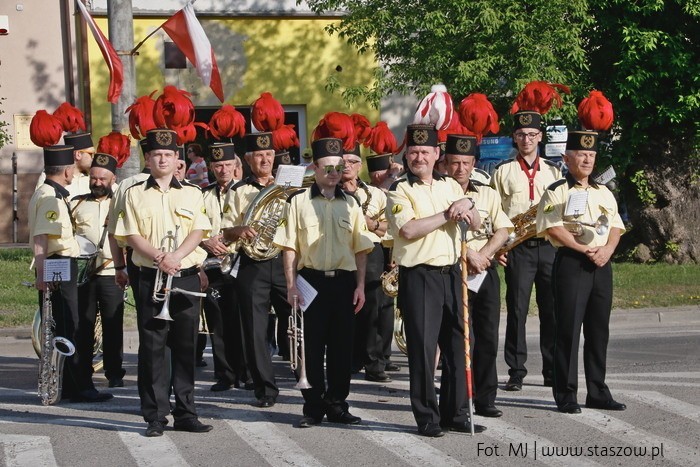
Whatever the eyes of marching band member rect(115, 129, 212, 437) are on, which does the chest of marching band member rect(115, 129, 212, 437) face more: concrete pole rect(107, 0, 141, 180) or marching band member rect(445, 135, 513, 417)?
the marching band member

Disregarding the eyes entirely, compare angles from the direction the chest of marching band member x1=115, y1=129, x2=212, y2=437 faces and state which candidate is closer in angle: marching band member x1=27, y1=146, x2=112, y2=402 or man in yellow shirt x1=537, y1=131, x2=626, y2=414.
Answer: the man in yellow shirt

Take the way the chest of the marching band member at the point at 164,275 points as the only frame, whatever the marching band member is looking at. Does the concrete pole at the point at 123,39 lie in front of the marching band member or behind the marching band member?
behind

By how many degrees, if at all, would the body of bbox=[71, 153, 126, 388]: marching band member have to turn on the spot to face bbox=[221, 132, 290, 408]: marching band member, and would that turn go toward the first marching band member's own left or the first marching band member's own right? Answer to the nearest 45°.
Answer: approximately 45° to the first marching band member's own left

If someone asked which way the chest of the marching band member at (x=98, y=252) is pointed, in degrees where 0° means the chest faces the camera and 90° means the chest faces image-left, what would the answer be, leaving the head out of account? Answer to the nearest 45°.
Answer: approximately 0°
